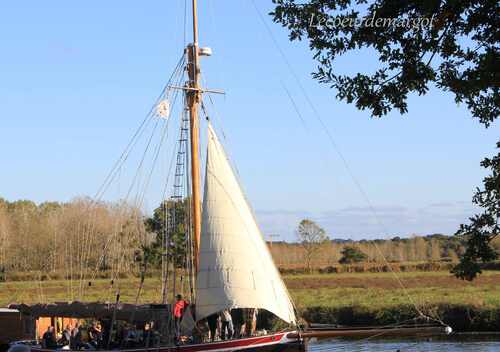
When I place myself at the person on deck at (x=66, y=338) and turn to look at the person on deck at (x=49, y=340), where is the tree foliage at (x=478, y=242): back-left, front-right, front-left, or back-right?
back-left

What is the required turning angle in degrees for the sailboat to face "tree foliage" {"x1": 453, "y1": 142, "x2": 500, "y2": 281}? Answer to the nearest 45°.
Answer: approximately 90° to its right

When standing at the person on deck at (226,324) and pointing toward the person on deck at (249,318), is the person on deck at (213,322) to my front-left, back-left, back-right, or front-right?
back-left

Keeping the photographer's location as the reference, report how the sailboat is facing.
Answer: facing to the right of the viewer
